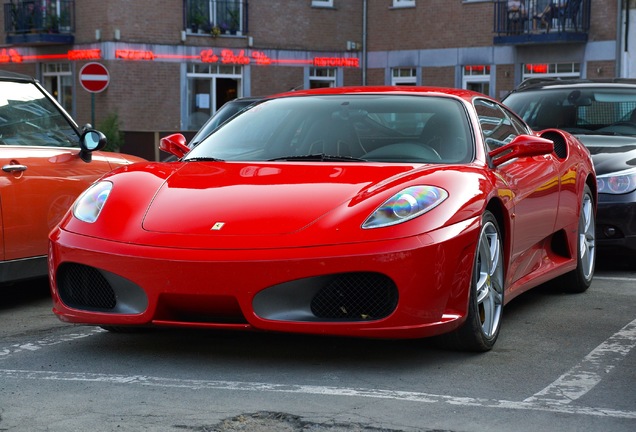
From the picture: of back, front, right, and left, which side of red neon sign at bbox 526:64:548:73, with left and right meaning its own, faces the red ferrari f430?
front

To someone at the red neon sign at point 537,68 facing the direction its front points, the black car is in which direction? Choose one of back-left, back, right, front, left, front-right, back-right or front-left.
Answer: front

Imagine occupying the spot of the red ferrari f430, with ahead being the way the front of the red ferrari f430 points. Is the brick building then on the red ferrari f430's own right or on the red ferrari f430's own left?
on the red ferrari f430's own right

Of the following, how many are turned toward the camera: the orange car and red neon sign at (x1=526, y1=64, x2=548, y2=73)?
1

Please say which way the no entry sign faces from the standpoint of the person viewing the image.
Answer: facing the viewer

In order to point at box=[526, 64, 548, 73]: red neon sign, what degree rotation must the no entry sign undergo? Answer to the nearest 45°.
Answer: approximately 135° to its left

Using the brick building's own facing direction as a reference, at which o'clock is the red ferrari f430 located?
The red ferrari f430 is roughly at 12 o'clock from the brick building.

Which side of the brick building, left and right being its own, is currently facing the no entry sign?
front

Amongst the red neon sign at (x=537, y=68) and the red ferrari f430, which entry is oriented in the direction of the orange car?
the red neon sign

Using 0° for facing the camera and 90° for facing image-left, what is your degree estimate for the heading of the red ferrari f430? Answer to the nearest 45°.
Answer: approximately 45°

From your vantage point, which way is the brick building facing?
toward the camera

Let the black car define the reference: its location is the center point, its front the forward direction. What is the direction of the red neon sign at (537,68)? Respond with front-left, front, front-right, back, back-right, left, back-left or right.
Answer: back-right

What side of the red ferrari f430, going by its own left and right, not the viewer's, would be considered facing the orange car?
right

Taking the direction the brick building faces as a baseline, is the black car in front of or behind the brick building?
in front
